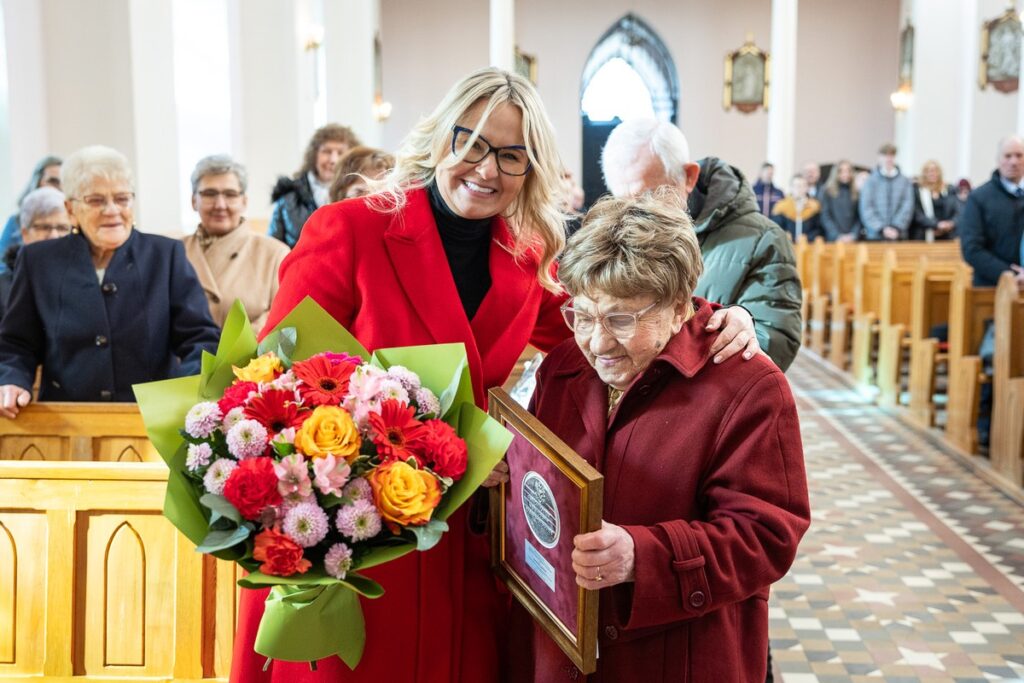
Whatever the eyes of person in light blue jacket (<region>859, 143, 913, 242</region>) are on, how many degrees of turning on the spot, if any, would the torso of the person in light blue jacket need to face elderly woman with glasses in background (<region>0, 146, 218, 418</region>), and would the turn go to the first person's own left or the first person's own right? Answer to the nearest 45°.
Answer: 0° — they already face them

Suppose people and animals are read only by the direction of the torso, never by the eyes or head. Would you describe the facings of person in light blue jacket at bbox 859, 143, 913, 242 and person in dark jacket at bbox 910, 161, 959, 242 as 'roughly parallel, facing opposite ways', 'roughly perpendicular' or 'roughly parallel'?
roughly parallel

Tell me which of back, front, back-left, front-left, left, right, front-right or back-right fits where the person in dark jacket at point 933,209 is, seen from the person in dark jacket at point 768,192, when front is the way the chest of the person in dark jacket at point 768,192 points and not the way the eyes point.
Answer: front-left

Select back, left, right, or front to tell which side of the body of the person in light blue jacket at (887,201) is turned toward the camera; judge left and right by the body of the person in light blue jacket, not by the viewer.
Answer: front

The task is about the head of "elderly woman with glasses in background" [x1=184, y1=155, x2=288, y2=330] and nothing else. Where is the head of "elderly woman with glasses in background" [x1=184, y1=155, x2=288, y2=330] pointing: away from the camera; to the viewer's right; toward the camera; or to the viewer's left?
toward the camera

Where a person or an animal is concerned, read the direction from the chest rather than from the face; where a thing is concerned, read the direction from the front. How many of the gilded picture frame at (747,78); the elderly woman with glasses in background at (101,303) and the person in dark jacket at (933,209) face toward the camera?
3

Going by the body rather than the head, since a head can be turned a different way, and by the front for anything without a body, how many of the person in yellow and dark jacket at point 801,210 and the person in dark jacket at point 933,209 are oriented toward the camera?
2

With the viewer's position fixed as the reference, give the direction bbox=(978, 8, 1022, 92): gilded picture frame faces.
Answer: facing the viewer and to the left of the viewer

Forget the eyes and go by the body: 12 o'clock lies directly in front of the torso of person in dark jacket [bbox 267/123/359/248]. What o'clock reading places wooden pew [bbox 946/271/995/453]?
The wooden pew is roughly at 10 o'clock from the person in dark jacket.

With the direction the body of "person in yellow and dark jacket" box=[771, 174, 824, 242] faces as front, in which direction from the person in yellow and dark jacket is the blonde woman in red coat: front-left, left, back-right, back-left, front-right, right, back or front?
front

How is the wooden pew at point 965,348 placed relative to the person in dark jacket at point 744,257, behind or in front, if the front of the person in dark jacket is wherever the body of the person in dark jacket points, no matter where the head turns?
behind

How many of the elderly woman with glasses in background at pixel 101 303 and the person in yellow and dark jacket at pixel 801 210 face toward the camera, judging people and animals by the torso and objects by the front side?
2

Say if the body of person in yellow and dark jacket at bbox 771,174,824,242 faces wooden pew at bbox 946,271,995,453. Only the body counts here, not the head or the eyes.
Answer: yes

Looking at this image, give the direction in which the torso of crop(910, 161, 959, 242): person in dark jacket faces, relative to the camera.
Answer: toward the camera

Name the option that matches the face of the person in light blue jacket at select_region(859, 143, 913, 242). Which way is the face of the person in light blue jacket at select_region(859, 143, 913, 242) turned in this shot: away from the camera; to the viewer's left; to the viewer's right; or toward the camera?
toward the camera

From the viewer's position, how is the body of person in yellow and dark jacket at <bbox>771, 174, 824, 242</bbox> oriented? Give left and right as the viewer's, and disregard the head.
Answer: facing the viewer

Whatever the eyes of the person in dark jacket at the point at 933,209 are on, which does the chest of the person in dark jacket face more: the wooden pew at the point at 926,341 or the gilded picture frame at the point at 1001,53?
the wooden pew

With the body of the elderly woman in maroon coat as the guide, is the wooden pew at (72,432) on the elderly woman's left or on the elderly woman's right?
on the elderly woman's right

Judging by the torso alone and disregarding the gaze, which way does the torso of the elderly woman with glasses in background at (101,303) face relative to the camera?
toward the camera
